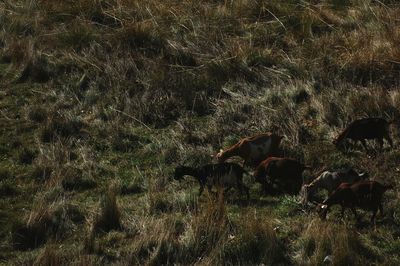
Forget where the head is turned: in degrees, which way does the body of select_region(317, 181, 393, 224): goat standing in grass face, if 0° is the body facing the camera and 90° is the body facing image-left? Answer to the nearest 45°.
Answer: approximately 90°

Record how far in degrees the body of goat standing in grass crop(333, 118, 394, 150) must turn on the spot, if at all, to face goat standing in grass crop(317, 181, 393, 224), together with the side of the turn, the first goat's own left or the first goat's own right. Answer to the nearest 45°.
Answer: approximately 90° to the first goat's own left

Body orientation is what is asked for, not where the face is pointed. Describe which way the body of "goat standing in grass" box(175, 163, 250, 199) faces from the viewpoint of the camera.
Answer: to the viewer's left

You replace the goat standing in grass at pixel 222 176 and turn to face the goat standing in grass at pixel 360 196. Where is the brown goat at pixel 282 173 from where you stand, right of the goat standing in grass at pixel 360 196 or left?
left

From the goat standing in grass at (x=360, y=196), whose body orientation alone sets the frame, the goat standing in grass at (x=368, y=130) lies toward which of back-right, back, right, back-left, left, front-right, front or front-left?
right

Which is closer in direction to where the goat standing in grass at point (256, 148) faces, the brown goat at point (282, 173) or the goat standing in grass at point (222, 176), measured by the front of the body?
the goat standing in grass

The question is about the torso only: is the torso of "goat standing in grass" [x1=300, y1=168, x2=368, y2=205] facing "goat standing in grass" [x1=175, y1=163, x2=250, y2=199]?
yes

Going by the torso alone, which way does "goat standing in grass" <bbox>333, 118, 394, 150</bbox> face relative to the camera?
to the viewer's left

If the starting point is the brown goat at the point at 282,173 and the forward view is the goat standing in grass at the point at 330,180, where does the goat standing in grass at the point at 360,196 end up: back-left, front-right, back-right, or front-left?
front-right

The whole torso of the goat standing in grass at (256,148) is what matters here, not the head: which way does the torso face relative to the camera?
to the viewer's left

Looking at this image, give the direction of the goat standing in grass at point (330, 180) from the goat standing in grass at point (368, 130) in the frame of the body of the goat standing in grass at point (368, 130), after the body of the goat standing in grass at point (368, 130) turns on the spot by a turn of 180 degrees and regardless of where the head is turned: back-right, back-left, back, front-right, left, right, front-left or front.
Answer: right

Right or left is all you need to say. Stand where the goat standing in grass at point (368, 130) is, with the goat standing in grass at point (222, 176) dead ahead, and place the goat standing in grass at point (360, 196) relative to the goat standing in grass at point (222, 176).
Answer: left

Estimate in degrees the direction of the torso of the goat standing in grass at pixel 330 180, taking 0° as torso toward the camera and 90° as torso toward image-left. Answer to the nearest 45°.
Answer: approximately 90°

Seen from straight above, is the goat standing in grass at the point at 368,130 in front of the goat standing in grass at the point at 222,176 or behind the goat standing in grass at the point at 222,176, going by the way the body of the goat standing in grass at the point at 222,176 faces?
behind

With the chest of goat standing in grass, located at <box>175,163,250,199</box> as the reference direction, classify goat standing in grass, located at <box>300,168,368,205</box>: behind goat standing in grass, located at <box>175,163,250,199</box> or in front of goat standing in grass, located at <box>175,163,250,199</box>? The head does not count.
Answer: behind

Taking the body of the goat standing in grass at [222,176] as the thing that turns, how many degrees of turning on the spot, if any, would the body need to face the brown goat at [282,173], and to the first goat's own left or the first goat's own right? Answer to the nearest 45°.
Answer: approximately 180°

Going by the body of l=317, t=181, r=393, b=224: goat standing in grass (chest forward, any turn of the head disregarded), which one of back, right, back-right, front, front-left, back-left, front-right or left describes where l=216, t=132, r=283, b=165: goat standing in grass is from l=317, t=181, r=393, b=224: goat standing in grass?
front-right
